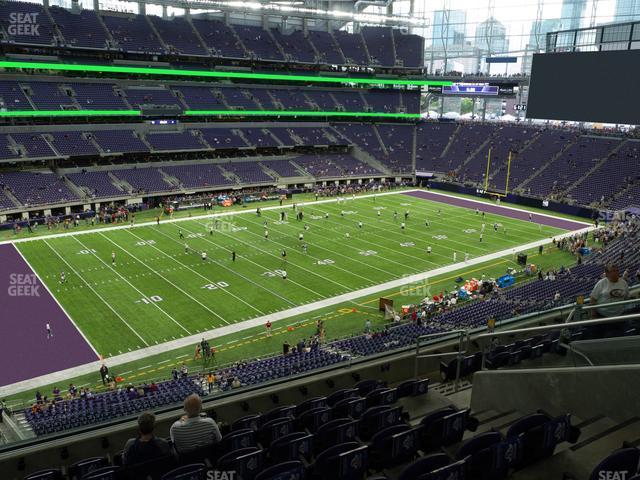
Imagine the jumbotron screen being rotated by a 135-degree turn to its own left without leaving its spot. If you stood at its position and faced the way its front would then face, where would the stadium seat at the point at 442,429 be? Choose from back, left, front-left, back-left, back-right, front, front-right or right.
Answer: right

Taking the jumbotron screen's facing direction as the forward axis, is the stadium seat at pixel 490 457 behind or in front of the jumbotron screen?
in front

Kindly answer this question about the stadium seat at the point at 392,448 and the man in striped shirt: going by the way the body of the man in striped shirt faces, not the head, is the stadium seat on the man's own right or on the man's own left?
on the man's own right

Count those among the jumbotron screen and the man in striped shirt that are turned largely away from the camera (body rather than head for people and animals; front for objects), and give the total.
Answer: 1

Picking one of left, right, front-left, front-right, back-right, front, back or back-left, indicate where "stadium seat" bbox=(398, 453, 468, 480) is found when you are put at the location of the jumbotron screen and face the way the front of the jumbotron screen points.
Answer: front-left

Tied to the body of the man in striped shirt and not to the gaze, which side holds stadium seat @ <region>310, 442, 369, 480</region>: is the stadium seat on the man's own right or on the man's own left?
on the man's own right

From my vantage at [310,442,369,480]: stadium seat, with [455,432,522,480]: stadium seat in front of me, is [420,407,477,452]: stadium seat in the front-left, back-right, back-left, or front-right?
front-left

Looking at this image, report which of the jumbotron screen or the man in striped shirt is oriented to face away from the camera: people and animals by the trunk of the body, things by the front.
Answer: the man in striped shirt

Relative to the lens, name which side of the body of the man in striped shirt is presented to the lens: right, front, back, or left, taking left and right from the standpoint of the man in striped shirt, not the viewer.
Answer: back

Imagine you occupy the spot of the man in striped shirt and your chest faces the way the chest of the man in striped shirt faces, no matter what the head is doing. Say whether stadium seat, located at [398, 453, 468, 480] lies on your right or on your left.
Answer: on your right

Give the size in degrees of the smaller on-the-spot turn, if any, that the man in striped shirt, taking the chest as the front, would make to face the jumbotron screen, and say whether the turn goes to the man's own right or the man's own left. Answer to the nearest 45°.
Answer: approximately 45° to the man's own right

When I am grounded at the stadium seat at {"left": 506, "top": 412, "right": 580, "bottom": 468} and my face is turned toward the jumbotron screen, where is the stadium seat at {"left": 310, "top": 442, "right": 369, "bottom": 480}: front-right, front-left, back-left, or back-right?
back-left

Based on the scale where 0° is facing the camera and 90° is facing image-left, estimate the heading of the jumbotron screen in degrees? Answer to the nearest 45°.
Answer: approximately 45°

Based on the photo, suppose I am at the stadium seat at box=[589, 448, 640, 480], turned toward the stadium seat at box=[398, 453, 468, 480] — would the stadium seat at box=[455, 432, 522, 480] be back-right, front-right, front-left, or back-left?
front-right

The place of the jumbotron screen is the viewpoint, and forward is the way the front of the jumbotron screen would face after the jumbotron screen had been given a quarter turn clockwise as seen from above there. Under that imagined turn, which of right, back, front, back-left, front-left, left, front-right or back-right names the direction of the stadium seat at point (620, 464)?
back-left

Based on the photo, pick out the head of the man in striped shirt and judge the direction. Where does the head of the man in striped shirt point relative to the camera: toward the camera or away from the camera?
away from the camera

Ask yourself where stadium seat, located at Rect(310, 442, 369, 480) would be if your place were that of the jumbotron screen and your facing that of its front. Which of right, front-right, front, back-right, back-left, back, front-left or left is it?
front-left
